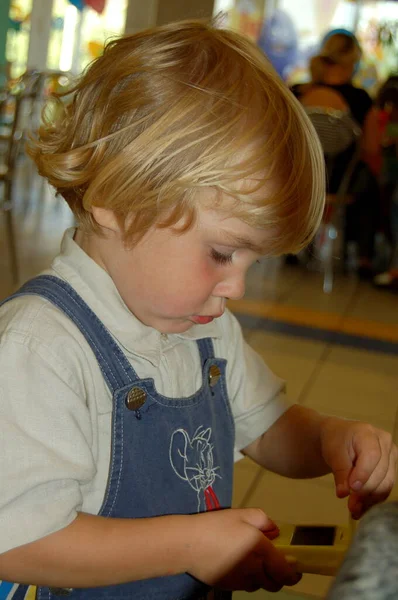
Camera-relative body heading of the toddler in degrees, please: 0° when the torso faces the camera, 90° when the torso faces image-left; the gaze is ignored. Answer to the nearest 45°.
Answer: approximately 315°

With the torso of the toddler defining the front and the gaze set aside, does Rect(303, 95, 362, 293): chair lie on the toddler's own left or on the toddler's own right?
on the toddler's own left

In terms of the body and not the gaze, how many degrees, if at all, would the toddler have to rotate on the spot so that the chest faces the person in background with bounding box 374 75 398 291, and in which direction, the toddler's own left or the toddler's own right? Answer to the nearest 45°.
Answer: approximately 135° to the toddler's own left

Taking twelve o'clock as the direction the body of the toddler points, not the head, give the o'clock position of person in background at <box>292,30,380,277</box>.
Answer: The person in background is roughly at 8 o'clock from the toddler.
